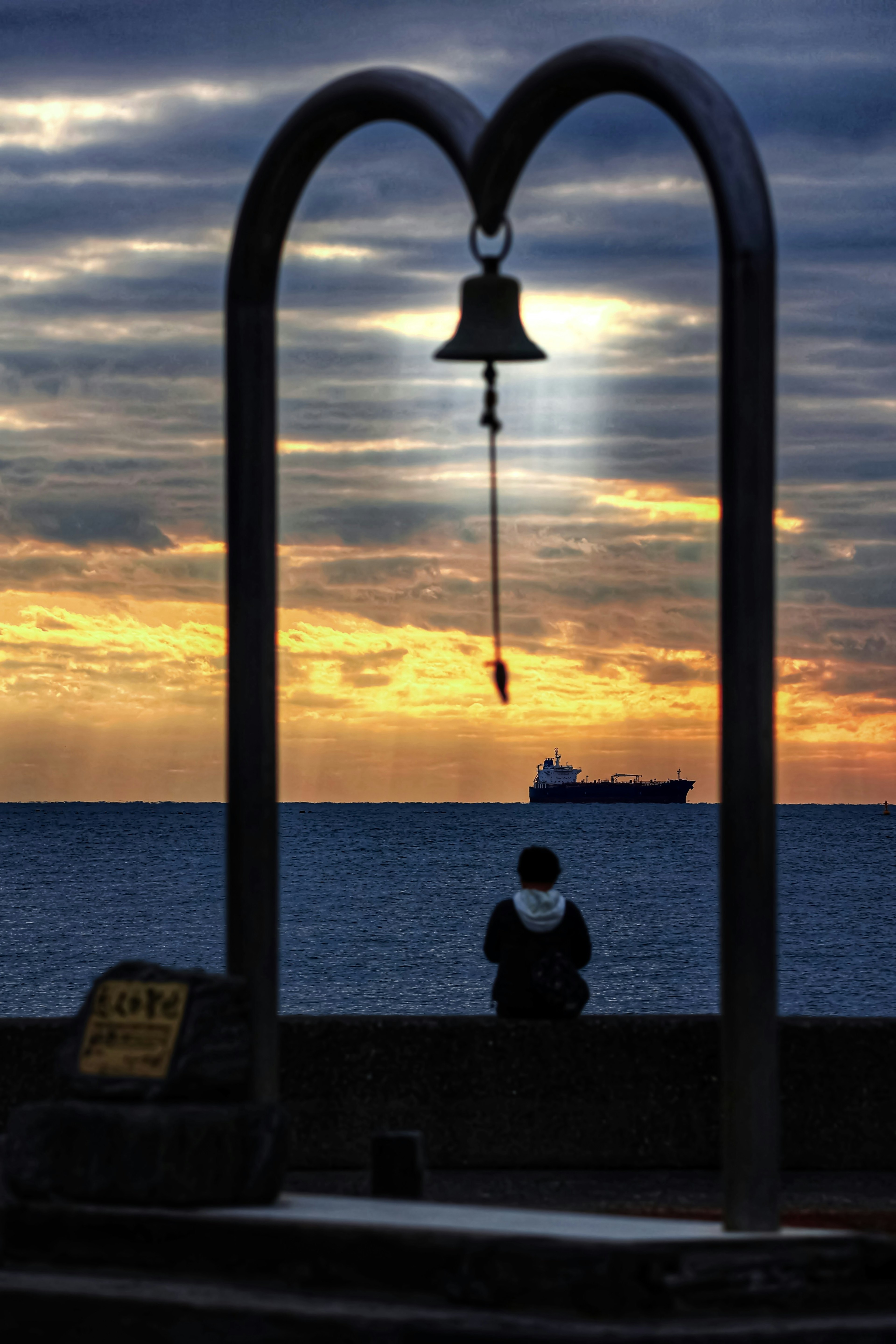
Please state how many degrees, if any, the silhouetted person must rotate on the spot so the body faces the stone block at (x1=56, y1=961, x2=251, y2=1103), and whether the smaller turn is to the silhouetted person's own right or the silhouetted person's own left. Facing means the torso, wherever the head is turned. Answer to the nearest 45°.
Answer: approximately 135° to the silhouetted person's own left

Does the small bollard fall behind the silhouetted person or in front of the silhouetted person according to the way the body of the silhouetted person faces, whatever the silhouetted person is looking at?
behind

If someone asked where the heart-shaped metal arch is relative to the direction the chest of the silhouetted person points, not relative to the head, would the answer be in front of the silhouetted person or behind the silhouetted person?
behind

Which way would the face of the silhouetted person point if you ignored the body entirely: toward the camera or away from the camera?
away from the camera

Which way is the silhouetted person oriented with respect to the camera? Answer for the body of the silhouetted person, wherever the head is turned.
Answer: away from the camera
